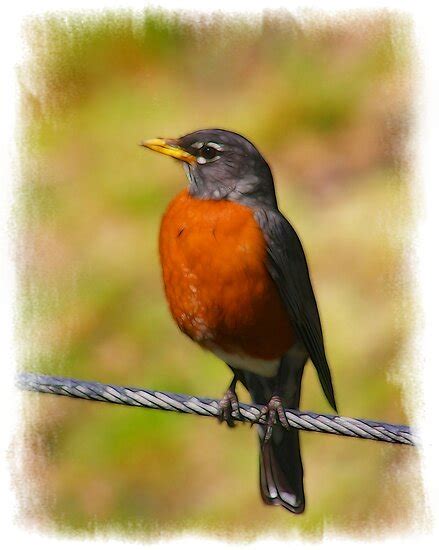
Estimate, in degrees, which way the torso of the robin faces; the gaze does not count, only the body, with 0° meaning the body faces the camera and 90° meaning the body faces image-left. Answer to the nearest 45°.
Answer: approximately 45°
